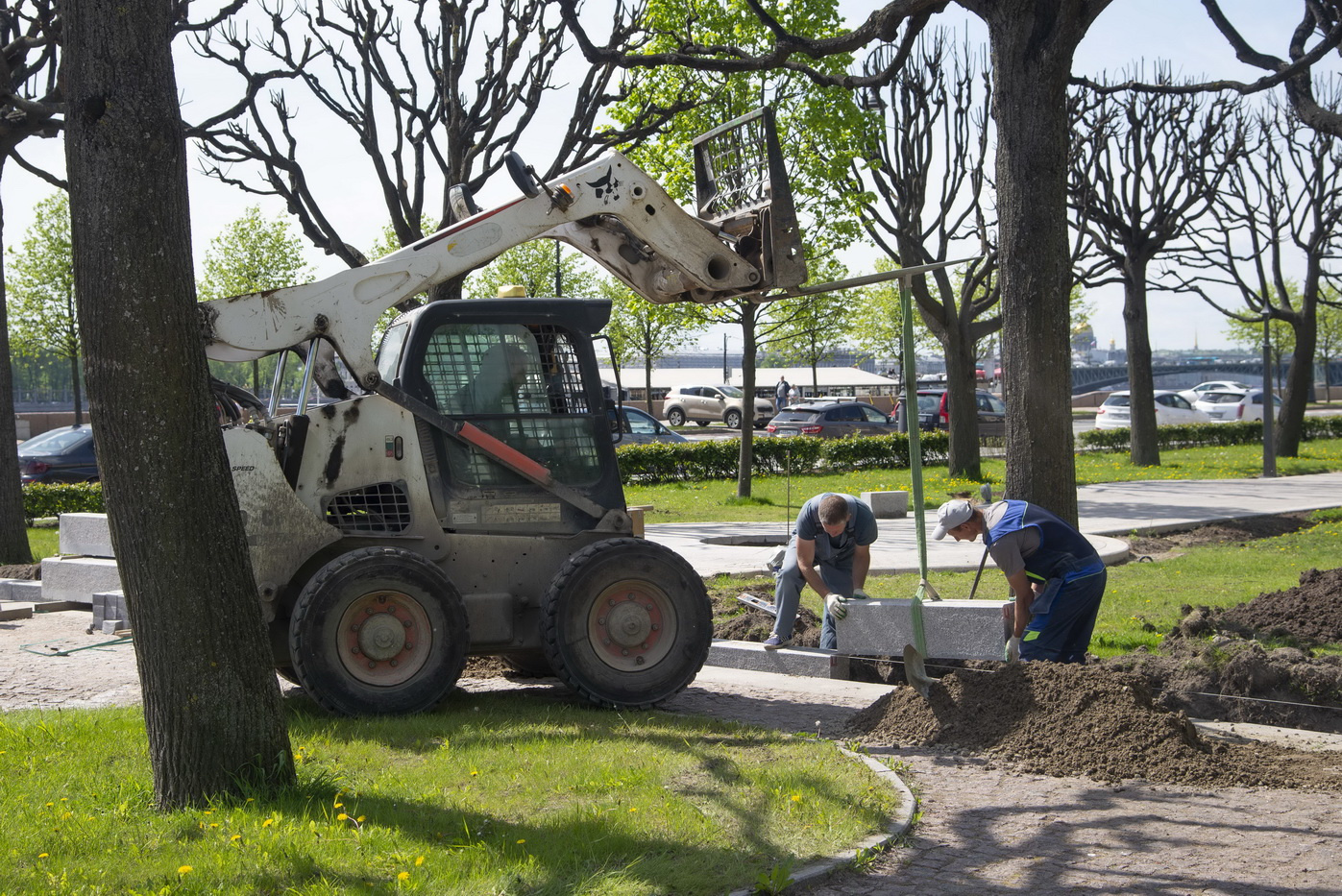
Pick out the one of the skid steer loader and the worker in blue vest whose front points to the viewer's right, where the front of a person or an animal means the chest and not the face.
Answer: the skid steer loader

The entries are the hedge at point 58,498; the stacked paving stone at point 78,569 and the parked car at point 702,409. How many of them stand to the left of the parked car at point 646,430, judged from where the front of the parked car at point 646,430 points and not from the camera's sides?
1

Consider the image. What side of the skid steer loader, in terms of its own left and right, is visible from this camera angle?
right

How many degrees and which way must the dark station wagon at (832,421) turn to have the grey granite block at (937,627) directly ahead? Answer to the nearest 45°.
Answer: approximately 135° to its right

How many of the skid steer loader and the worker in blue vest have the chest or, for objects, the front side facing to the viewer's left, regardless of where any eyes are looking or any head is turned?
1

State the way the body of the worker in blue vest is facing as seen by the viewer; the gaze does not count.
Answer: to the viewer's left

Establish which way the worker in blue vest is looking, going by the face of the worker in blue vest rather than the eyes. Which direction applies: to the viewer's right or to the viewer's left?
to the viewer's left

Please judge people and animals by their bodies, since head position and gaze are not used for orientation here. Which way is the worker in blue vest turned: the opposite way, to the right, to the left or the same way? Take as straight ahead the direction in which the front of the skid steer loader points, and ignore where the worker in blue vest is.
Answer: the opposite way

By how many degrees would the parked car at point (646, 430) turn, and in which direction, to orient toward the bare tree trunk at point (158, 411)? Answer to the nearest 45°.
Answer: approximately 90° to its right

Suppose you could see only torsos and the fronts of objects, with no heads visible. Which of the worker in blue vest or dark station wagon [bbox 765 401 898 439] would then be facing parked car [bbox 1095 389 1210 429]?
the dark station wagon

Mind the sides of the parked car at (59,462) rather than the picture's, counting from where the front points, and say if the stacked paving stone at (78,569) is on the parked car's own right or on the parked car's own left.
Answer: on the parked car's own right

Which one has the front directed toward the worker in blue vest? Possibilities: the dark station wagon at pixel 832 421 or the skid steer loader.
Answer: the skid steer loader

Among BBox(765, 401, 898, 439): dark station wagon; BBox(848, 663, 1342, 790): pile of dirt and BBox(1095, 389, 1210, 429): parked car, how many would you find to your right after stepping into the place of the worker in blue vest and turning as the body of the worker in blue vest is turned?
2
